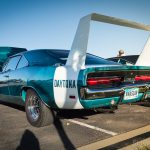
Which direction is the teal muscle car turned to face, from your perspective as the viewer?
facing away from the viewer and to the left of the viewer
